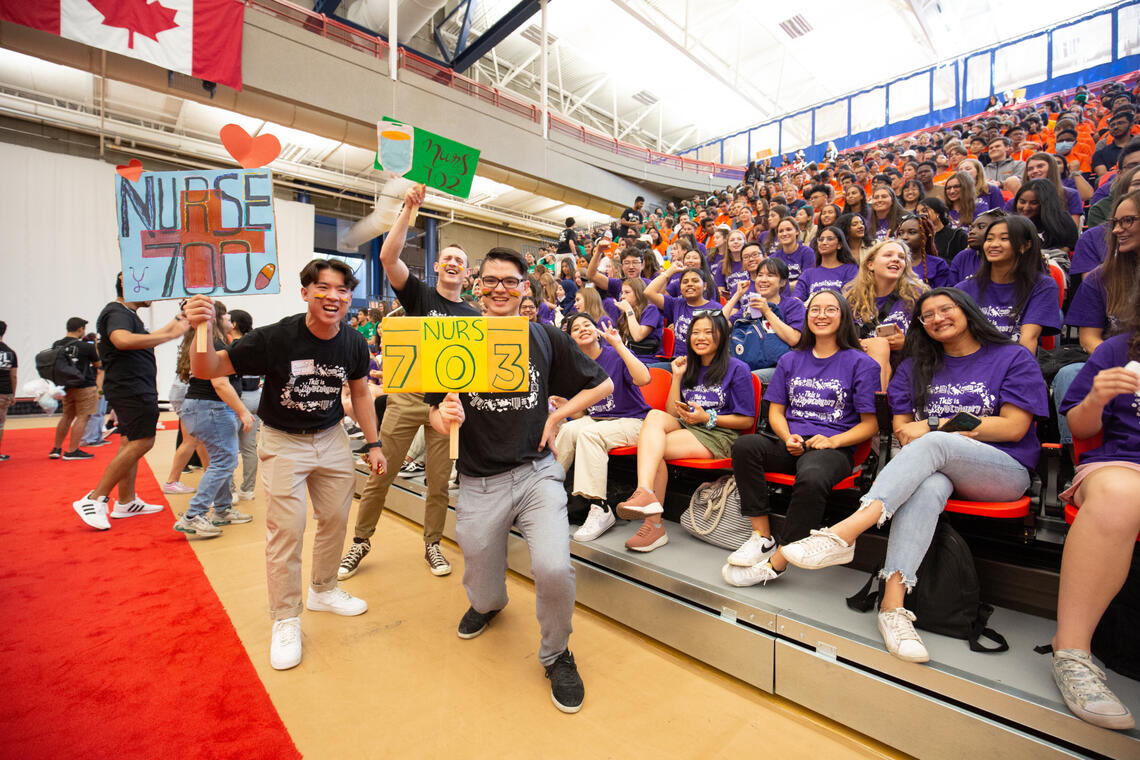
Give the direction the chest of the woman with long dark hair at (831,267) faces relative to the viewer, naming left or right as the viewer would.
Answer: facing the viewer and to the left of the viewer

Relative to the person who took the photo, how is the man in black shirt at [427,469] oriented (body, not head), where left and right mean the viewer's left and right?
facing the viewer

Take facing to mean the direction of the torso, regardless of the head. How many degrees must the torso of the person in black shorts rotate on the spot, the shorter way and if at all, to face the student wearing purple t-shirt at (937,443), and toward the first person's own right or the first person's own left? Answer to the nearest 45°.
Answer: approximately 45° to the first person's own right

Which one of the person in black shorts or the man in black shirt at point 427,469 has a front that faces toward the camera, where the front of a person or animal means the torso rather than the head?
the man in black shirt

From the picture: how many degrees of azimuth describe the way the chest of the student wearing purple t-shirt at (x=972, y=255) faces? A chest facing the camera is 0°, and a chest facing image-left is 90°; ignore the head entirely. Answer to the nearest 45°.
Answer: approximately 45°

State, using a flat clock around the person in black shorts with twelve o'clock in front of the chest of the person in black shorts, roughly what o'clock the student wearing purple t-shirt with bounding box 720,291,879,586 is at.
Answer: The student wearing purple t-shirt is roughly at 2 o'clock from the person in black shorts.

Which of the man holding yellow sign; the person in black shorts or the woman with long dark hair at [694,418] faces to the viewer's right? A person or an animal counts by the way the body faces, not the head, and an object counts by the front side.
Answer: the person in black shorts

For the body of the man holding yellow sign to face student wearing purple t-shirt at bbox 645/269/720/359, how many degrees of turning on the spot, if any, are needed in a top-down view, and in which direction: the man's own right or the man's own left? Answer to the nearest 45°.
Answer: approximately 135° to the man's own left

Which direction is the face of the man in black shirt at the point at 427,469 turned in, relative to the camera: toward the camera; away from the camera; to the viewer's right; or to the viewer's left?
toward the camera

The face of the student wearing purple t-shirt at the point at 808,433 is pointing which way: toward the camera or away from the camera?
toward the camera

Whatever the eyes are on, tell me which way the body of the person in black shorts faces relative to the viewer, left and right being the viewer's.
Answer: facing to the right of the viewer

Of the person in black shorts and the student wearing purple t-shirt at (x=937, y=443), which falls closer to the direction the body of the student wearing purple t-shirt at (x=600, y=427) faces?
the person in black shorts

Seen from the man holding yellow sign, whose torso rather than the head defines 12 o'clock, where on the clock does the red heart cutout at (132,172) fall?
The red heart cutout is roughly at 3 o'clock from the man holding yellow sign.

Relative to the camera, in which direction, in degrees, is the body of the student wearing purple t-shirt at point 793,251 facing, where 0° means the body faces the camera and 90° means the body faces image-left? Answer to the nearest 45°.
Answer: approximately 45°

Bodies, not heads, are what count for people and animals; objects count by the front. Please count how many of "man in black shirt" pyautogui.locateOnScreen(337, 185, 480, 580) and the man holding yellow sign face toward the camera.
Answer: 2
